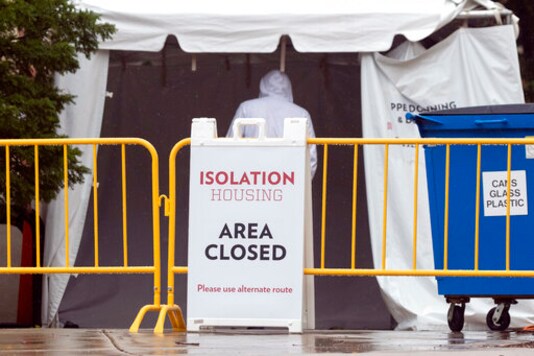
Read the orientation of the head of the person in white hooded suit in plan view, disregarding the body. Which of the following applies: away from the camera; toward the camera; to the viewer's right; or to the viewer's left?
away from the camera

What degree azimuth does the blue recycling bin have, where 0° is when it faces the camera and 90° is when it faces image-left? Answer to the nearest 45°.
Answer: approximately 0°

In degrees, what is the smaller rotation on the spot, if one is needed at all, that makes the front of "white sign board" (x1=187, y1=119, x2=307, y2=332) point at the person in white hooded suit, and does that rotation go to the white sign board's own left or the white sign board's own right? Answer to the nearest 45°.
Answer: approximately 180°

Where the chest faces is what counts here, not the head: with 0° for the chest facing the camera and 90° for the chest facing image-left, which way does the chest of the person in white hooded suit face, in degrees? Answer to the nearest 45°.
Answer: approximately 180°
